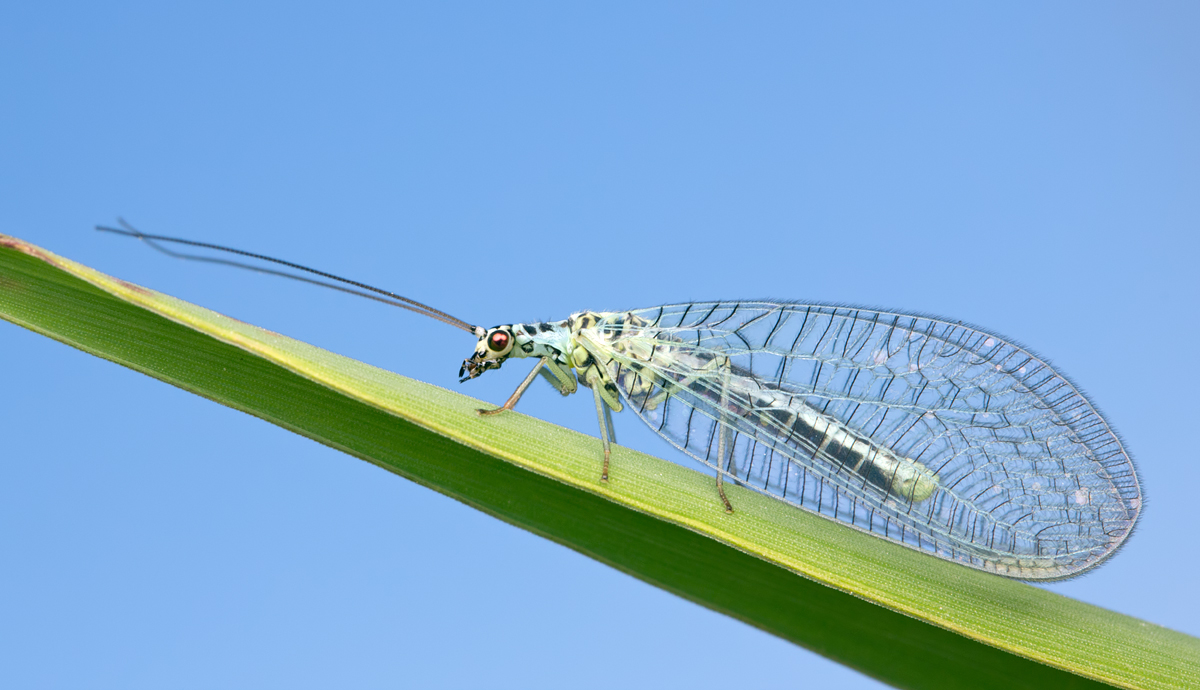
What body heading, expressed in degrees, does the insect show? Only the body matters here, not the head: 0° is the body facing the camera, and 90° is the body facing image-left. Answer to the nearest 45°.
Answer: approximately 90°
